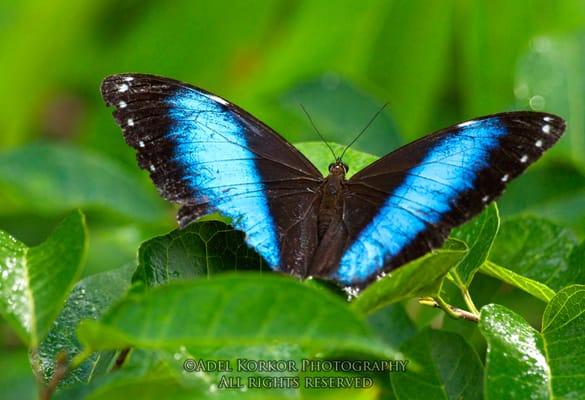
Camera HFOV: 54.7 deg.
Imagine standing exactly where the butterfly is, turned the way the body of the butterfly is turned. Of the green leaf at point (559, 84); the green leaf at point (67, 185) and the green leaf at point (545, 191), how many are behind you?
0

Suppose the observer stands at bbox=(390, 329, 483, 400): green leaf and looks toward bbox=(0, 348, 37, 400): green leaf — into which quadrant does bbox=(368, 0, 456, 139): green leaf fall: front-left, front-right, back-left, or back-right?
front-right

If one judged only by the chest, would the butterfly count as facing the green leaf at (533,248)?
no

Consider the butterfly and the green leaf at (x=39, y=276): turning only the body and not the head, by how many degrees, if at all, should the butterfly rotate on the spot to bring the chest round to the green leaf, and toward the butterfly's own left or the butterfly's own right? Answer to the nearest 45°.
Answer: approximately 135° to the butterfly's own left

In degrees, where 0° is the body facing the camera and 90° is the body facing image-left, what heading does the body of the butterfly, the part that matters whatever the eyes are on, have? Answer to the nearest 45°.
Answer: approximately 180°

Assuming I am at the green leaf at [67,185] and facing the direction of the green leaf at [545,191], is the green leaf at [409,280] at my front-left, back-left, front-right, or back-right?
front-right

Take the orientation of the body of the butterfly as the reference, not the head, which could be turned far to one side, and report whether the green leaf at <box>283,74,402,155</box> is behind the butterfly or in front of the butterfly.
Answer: in front

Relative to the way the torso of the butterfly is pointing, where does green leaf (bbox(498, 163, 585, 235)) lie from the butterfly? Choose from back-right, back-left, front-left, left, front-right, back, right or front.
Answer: front-right
